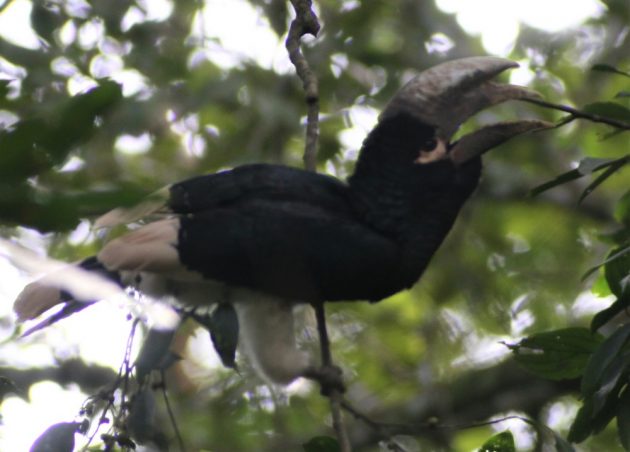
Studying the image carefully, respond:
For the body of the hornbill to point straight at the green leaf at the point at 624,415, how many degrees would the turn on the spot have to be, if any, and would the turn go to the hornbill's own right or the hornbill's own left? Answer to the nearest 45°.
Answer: approximately 45° to the hornbill's own right

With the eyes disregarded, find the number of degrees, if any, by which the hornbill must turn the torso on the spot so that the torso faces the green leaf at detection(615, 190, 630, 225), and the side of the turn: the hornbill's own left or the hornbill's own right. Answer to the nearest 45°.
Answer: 0° — it already faces it

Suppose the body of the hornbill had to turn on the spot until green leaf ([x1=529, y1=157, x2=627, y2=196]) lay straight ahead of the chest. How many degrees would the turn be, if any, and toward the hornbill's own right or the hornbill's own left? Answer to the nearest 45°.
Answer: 0° — it already faces it

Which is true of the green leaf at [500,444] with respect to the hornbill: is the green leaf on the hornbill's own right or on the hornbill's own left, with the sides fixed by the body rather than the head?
on the hornbill's own right

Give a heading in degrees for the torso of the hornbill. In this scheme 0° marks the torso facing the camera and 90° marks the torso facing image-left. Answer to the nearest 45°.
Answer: approximately 270°
